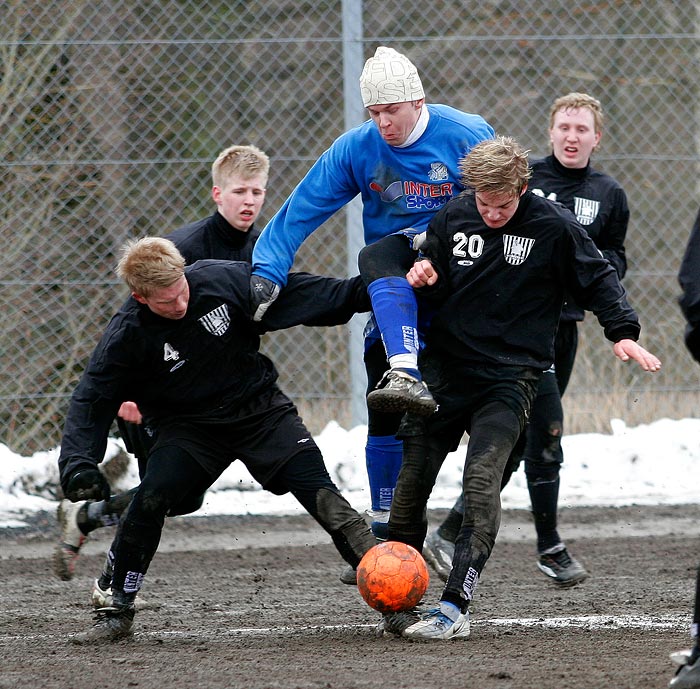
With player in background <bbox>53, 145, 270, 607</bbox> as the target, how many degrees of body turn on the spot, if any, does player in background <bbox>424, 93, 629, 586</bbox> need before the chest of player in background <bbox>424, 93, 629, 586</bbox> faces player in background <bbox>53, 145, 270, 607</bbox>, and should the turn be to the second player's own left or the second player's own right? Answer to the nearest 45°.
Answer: approximately 90° to the second player's own right

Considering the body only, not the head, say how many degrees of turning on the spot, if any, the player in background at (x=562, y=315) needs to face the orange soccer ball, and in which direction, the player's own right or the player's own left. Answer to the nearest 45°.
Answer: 0° — they already face it

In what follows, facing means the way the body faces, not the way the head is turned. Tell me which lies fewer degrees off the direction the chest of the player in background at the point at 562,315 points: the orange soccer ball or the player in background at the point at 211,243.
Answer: the orange soccer ball

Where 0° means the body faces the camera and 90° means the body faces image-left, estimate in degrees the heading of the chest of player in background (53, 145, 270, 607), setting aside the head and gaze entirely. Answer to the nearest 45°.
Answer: approximately 315°

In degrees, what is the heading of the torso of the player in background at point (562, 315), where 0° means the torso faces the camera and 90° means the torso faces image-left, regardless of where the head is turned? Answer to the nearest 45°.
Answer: approximately 0°
